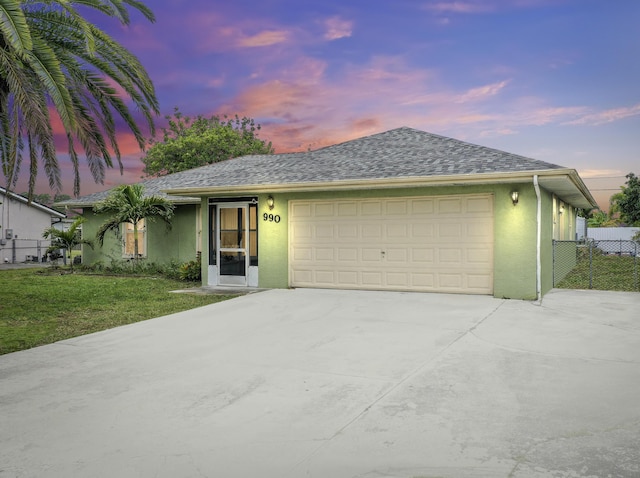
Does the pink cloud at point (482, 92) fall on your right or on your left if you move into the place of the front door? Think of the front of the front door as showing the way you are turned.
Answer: on your left

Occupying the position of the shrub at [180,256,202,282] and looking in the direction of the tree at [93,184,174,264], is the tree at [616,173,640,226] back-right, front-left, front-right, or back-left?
back-right

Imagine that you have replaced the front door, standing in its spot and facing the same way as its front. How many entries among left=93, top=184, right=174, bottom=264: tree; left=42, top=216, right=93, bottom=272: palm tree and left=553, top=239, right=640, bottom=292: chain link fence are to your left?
1

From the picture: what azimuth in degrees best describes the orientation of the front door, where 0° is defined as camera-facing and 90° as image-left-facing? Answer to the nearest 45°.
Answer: approximately 0°

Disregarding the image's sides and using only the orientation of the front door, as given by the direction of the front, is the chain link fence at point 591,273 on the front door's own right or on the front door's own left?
on the front door's own left

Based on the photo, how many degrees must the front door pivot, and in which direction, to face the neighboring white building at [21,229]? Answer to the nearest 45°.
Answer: approximately 135° to its right

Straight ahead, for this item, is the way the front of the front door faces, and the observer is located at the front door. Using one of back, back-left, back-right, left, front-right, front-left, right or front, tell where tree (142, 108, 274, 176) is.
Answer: back

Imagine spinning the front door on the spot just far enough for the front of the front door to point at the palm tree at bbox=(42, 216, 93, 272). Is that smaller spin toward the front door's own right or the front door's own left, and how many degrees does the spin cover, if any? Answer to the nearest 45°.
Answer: approximately 135° to the front door's own right

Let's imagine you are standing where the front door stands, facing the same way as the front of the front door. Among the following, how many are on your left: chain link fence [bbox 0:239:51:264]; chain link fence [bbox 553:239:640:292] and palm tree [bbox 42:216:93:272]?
1

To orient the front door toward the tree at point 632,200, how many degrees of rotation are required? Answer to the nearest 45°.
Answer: approximately 135° to its left
